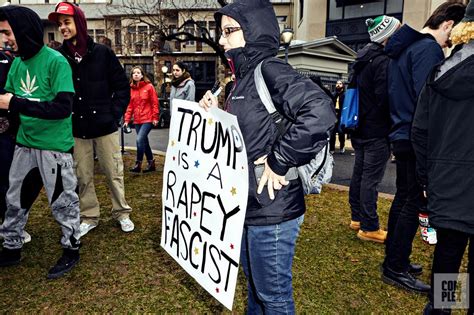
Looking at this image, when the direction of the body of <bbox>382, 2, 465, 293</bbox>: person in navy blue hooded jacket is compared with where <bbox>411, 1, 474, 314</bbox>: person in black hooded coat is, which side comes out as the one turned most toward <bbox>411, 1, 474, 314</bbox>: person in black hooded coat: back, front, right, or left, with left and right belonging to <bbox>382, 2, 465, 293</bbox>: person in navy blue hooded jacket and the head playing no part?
right

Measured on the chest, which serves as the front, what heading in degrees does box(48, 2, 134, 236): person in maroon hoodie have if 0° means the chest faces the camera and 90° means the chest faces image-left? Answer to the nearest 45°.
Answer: approximately 45°

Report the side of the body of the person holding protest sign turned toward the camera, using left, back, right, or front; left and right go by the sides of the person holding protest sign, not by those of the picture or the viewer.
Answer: left

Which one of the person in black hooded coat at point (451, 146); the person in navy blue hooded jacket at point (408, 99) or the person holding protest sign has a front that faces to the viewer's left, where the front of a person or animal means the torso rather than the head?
the person holding protest sign

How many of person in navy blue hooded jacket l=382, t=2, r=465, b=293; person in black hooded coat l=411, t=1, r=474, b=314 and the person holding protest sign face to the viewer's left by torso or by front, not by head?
1

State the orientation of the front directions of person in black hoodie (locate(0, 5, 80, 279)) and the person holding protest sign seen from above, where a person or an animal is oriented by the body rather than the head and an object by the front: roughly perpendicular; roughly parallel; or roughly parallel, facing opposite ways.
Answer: roughly perpendicular

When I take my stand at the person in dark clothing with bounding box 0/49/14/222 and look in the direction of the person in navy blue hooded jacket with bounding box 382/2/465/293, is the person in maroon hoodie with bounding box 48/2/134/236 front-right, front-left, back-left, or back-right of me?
front-left

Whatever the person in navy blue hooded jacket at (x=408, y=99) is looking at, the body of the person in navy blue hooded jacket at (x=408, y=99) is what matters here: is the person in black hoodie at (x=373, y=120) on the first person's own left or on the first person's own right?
on the first person's own left

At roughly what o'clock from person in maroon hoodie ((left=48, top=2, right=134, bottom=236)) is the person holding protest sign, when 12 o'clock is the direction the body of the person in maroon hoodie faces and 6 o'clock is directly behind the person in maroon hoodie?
The person holding protest sign is roughly at 10 o'clock from the person in maroon hoodie.

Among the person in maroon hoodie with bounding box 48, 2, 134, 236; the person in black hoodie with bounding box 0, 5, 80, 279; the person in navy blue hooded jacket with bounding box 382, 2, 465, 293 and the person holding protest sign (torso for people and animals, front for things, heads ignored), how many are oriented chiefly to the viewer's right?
1

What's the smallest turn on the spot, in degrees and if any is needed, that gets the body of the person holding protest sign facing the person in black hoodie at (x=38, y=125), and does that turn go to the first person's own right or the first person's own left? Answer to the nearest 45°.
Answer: approximately 45° to the first person's own right
